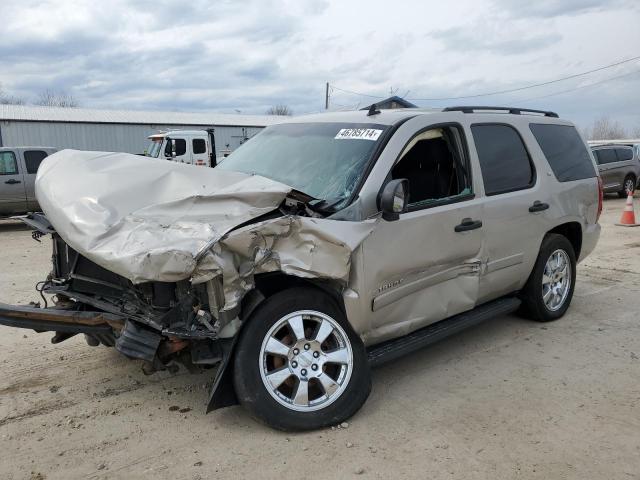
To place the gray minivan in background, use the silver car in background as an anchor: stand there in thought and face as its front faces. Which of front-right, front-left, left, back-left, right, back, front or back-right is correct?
back

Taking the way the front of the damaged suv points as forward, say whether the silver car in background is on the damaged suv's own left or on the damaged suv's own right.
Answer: on the damaged suv's own right

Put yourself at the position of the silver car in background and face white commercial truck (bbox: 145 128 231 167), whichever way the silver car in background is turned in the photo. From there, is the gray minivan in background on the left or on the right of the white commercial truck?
right

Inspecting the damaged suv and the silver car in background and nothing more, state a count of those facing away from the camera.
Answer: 0

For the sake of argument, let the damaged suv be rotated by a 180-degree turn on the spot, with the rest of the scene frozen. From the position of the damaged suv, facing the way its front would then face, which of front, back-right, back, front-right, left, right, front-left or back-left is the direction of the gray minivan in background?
front

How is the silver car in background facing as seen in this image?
to the viewer's left

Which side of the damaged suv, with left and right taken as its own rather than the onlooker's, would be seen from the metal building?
right

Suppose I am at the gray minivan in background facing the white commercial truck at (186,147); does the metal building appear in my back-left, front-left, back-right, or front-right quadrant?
front-right

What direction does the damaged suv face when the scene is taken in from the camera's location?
facing the viewer and to the left of the viewer

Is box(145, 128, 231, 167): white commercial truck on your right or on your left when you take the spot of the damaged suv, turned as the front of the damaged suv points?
on your right
